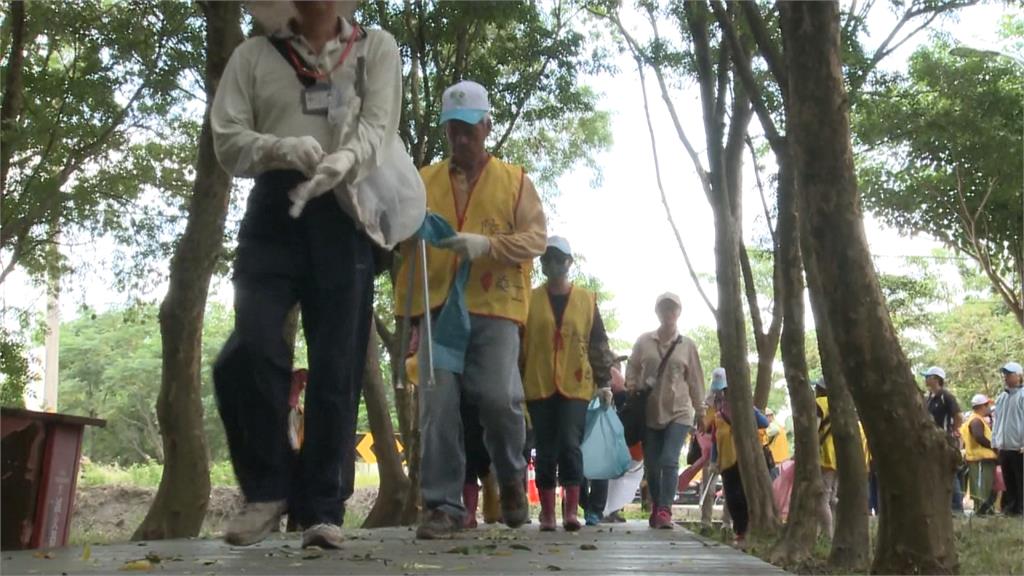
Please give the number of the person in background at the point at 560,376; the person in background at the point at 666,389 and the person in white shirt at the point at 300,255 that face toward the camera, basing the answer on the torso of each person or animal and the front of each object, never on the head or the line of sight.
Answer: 3

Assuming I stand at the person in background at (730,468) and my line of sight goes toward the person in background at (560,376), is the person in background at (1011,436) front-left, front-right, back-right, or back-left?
back-left

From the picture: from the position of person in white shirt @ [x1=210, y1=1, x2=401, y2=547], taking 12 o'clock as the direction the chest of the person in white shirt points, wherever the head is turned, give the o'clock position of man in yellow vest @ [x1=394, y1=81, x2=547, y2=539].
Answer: The man in yellow vest is roughly at 7 o'clock from the person in white shirt.

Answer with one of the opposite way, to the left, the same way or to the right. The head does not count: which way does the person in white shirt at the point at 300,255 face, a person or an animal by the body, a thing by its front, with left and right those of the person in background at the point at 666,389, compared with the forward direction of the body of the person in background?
the same way

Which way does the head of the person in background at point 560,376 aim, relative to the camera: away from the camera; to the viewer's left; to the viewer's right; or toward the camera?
toward the camera

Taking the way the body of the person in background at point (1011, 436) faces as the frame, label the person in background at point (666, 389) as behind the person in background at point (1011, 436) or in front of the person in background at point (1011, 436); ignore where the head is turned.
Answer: in front

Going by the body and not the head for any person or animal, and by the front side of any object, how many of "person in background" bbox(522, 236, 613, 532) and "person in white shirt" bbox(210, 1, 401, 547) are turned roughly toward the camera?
2

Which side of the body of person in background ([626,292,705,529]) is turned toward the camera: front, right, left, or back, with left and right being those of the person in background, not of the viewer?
front

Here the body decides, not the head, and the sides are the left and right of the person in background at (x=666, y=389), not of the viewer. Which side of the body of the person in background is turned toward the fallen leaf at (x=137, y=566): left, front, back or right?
front

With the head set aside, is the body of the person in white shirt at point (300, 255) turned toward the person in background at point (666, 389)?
no

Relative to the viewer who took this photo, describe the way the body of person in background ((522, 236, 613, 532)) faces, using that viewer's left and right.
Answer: facing the viewer

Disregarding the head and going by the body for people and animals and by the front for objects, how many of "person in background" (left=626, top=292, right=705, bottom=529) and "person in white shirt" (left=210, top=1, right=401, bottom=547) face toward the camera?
2

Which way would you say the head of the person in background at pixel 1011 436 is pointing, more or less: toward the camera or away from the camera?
toward the camera

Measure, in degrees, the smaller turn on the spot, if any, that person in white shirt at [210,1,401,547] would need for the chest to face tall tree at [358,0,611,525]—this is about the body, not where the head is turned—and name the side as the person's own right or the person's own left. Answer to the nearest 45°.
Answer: approximately 180°

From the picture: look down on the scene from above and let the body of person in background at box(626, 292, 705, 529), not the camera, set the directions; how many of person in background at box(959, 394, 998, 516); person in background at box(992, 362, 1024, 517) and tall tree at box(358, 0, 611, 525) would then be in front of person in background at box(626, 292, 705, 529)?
0
